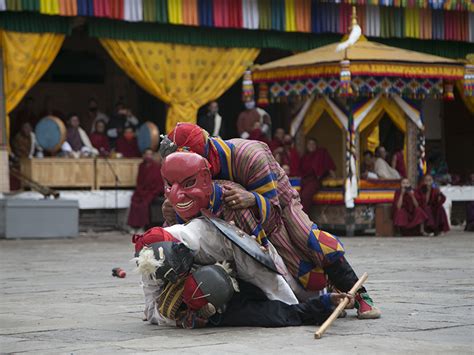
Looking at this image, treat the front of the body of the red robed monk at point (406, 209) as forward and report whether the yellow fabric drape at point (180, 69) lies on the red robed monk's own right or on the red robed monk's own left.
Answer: on the red robed monk's own right

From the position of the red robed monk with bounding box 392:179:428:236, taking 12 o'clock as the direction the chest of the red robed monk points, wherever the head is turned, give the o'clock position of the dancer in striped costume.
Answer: The dancer in striped costume is roughly at 12 o'clock from the red robed monk.

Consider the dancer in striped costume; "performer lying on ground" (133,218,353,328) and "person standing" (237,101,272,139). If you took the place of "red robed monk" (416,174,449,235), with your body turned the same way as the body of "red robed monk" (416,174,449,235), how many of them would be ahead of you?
2

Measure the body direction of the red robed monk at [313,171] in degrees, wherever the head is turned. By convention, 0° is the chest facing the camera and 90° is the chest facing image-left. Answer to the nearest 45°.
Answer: approximately 0°

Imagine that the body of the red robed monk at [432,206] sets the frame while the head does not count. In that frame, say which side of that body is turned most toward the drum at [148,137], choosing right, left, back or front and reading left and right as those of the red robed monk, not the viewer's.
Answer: right

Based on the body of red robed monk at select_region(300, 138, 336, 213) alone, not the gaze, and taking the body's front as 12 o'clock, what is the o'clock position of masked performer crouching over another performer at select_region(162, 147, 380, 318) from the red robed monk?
The masked performer crouching over another performer is roughly at 12 o'clock from the red robed monk.

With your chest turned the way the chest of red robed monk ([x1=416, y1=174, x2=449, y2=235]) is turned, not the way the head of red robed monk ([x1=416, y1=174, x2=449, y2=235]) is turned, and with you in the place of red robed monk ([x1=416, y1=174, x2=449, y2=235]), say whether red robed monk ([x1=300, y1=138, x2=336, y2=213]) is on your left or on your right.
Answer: on your right
